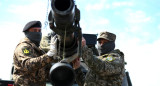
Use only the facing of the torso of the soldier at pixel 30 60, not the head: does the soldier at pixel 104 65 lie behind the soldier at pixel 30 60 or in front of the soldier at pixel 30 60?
in front

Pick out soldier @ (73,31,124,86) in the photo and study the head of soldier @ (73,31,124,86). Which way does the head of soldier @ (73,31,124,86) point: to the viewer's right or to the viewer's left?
to the viewer's left

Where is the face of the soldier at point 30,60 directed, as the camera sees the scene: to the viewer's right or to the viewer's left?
to the viewer's right
